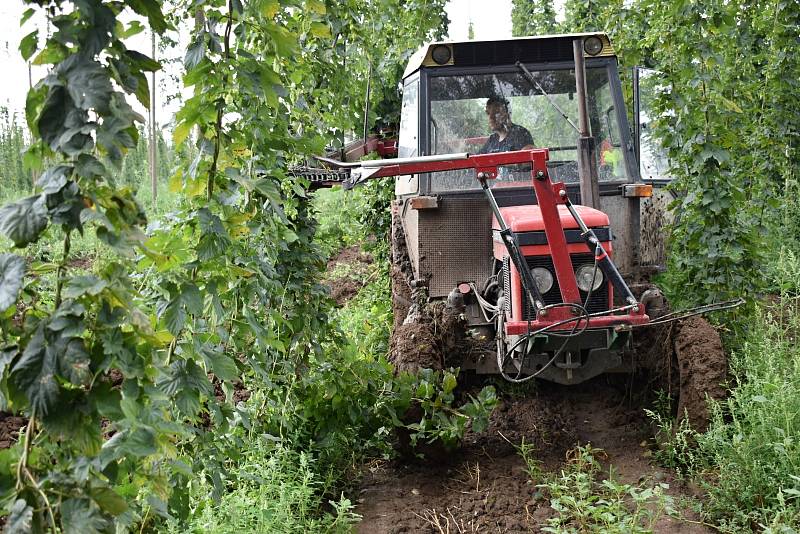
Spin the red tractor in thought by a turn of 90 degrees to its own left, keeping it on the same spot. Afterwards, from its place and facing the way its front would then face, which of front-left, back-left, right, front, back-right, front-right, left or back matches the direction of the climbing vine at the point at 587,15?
left

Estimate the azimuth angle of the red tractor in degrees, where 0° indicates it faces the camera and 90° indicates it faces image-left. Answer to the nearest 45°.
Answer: approximately 0°
